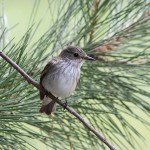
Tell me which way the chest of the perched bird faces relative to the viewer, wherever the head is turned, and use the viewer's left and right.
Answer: facing the viewer and to the right of the viewer
